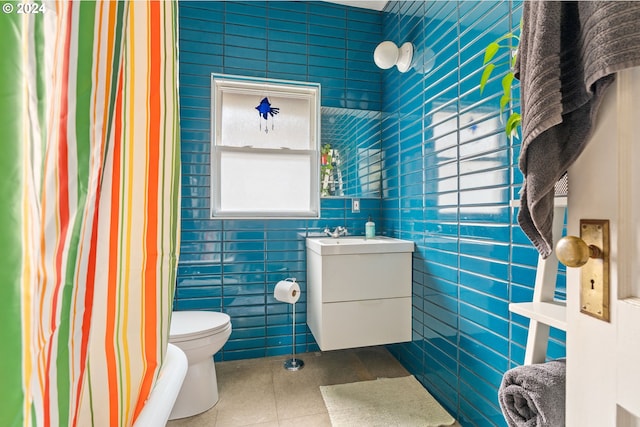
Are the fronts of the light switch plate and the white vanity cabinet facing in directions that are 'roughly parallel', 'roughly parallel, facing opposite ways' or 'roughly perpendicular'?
roughly parallel

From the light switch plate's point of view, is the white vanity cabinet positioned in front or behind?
in front

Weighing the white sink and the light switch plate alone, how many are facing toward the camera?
2

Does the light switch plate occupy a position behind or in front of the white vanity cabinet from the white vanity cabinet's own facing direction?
behind

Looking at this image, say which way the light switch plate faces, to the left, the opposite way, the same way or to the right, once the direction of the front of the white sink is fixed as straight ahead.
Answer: the same way

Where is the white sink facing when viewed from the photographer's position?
facing the viewer

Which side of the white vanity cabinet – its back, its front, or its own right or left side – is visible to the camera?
front

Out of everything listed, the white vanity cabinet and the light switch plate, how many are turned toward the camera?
2

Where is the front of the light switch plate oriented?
toward the camera
